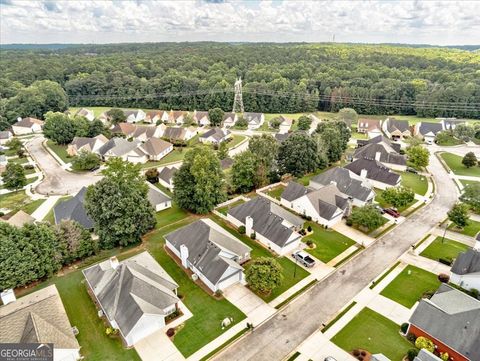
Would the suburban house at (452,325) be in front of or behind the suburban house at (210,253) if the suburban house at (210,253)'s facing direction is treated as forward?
in front

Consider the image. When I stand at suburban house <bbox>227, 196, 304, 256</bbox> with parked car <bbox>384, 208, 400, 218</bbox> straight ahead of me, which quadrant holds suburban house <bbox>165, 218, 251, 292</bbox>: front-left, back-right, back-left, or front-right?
back-right

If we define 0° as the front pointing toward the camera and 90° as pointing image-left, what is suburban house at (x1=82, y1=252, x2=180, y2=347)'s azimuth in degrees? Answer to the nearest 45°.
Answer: approximately 315°

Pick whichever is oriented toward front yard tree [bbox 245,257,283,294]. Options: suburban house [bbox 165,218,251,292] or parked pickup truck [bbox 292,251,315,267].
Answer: the suburban house

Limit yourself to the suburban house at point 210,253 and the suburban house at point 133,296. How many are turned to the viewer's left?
0

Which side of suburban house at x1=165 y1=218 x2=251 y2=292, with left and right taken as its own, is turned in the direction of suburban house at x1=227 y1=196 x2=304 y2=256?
left

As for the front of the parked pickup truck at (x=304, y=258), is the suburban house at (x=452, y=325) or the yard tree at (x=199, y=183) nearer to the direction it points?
the yard tree

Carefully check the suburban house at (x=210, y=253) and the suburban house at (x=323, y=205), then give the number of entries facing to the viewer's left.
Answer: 0

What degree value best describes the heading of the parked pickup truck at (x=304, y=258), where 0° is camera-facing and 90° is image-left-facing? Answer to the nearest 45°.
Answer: approximately 135°

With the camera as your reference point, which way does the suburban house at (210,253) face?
facing the viewer and to the right of the viewer

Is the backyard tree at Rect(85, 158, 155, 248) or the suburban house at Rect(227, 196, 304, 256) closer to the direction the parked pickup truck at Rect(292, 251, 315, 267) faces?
the suburban house

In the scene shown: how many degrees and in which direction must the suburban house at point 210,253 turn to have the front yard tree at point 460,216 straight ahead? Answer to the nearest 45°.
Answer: approximately 45° to its left

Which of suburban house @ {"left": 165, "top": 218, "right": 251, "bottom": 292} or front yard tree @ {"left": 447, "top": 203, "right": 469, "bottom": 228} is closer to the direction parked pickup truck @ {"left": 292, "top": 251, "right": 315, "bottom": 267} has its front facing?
the suburban house

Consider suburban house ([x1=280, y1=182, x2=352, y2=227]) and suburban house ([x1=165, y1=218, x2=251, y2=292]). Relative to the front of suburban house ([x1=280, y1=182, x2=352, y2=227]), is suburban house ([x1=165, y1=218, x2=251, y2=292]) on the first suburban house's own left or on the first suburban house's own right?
on the first suburban house's own right

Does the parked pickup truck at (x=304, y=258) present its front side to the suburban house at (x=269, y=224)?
yes

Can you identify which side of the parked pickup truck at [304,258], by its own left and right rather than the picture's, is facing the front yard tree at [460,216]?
right
